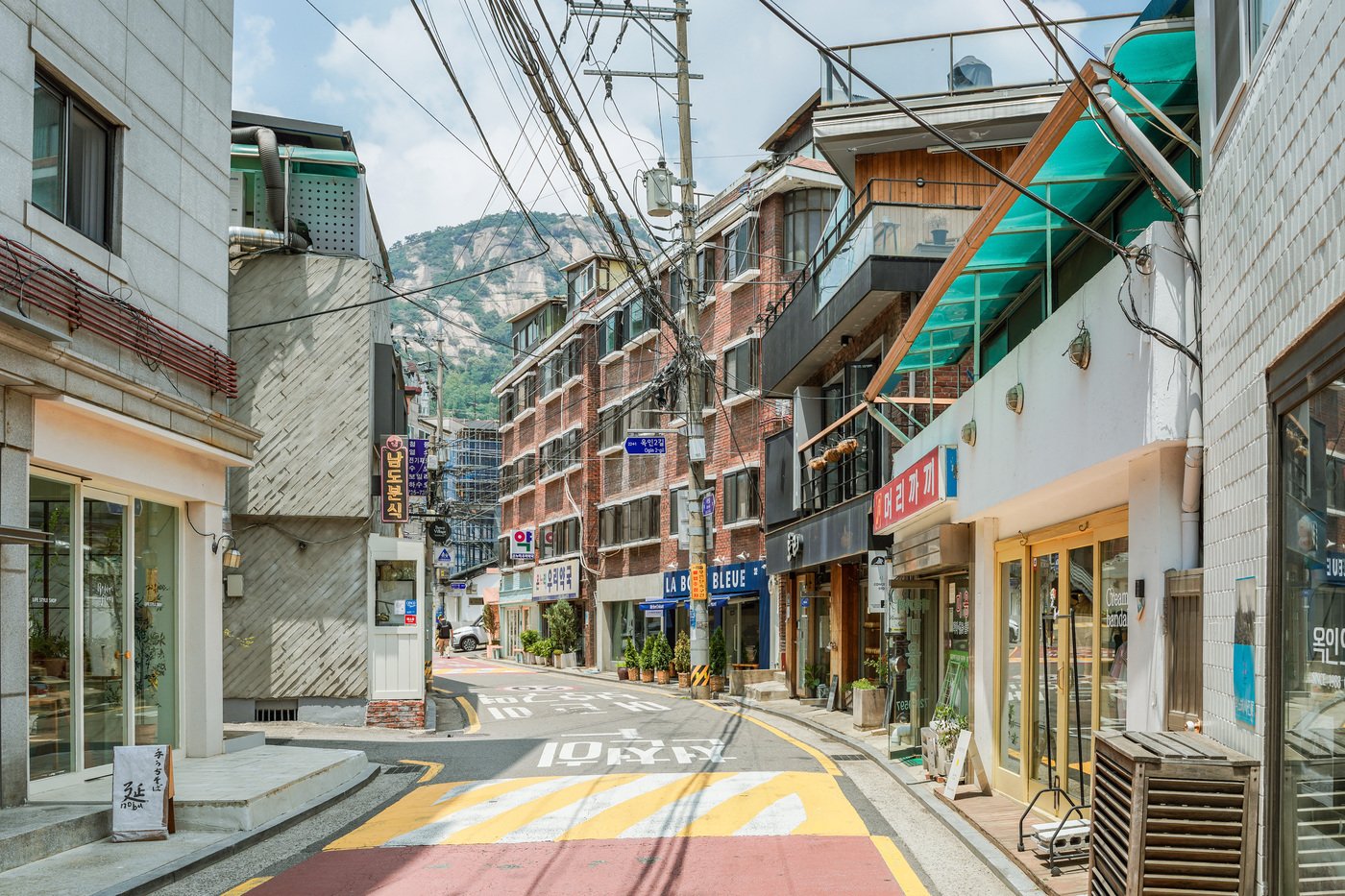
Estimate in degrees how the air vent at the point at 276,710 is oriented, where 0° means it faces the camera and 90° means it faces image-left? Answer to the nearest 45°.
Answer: approximately 0°

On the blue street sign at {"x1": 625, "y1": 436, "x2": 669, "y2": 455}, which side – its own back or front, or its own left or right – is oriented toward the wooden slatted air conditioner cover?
front

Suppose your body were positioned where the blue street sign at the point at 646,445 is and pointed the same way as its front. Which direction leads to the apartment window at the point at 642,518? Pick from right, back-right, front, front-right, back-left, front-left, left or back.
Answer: back

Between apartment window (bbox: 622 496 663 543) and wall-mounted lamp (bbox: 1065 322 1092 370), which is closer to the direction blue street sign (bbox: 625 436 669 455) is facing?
the wall-mounted lamp

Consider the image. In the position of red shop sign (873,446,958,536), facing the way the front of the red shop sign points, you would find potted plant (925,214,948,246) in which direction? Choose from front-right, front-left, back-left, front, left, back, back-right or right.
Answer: back-right

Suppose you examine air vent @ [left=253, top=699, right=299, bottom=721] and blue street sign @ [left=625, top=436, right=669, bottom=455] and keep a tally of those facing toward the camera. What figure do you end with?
2

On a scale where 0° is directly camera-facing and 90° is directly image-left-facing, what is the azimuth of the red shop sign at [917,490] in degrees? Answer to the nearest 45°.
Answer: approximately 45°
